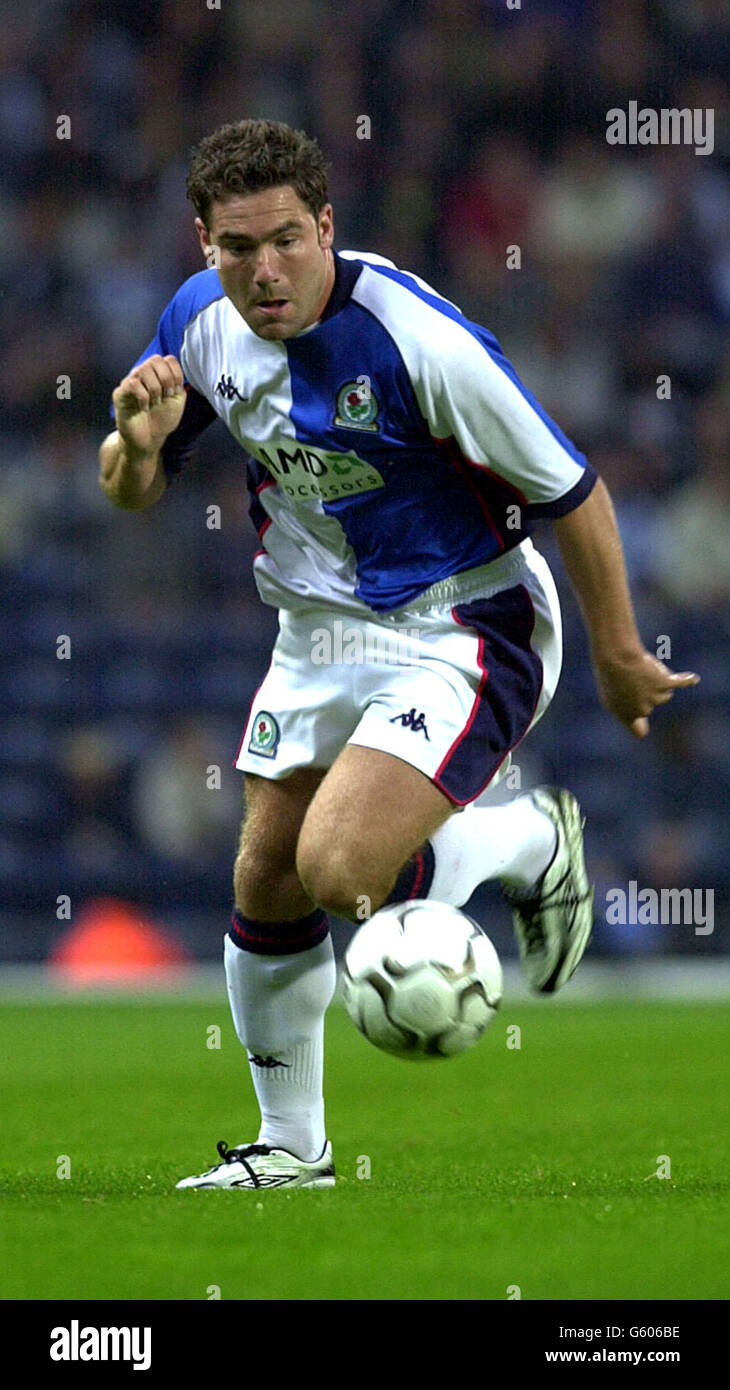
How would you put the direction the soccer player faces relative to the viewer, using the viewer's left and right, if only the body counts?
facing the viewer and to the left of the viewer
